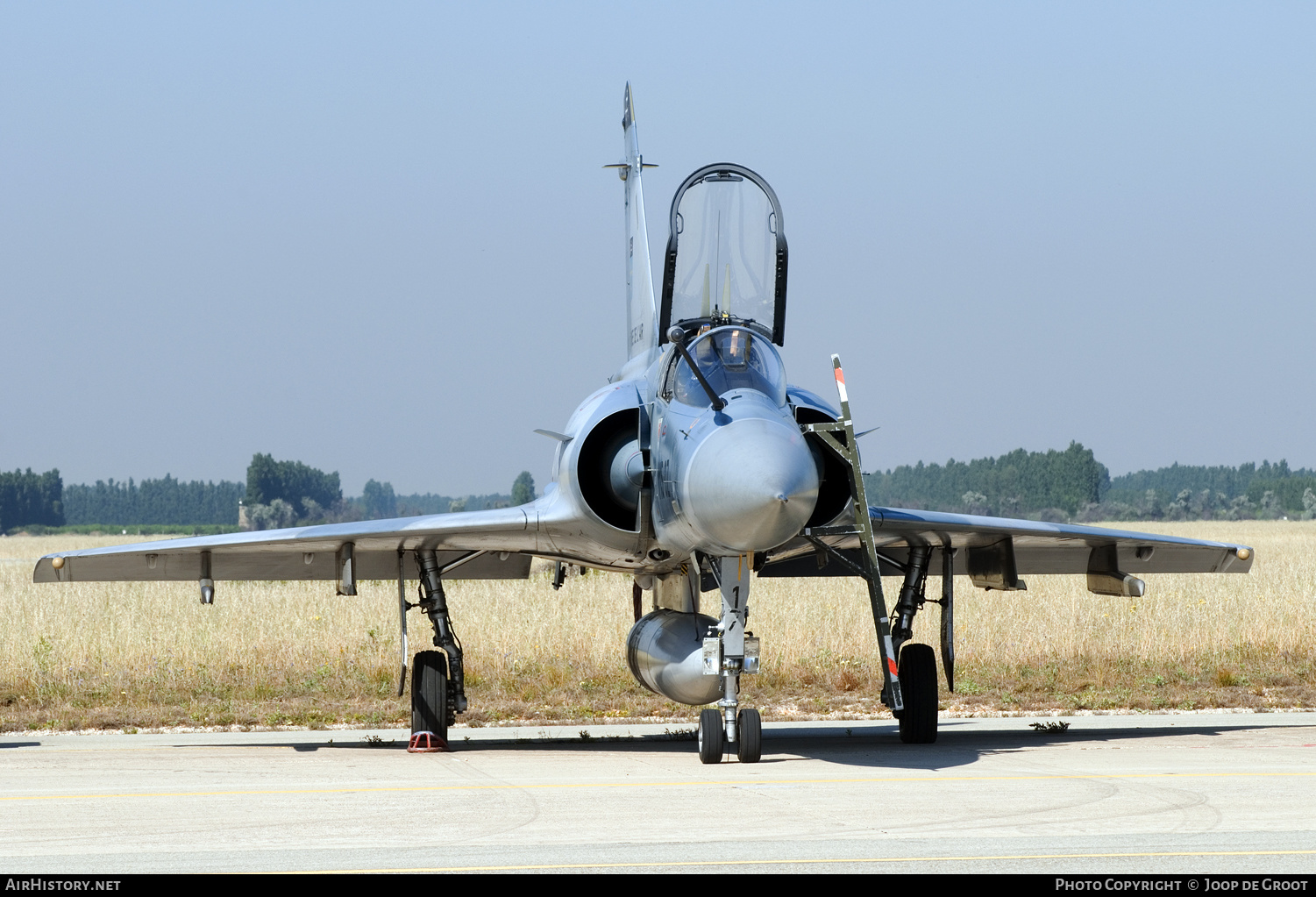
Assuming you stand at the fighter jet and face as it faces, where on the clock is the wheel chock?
The wheel chock is roughly at 4 o'clock from the fighter jet.

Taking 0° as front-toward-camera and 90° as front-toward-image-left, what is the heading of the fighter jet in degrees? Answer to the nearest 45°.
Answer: approximately 0°
